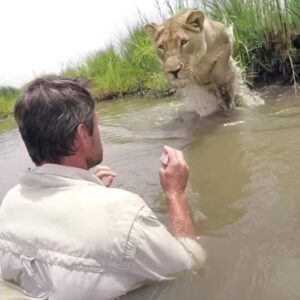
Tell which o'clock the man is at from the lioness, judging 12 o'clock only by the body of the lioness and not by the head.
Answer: The man is roughly at 11 o'clock from the lioness.

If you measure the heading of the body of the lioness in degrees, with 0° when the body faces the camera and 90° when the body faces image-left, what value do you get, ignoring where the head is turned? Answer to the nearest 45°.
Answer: approximately 45°

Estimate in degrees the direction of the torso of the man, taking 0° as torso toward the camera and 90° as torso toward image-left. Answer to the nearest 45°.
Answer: approximately 225°

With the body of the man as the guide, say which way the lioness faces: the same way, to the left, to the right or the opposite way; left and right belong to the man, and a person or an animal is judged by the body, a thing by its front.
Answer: the opposite way

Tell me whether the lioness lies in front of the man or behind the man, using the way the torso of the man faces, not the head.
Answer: in front

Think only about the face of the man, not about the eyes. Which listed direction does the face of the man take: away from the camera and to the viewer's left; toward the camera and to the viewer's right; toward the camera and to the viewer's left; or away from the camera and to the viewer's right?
away from the camera and to the viewer's right
